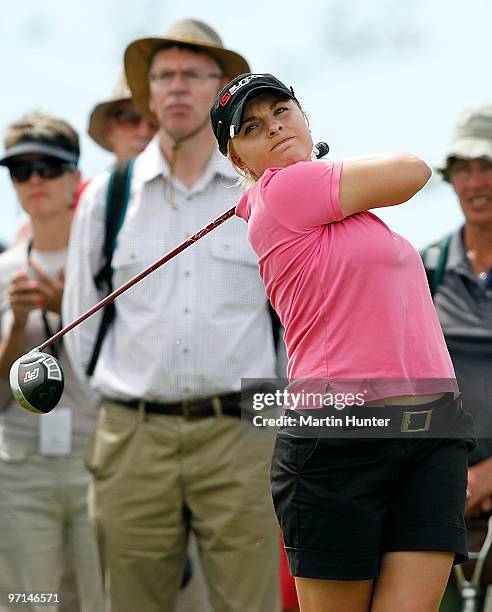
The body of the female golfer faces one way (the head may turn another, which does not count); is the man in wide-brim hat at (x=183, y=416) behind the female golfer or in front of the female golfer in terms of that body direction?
behind

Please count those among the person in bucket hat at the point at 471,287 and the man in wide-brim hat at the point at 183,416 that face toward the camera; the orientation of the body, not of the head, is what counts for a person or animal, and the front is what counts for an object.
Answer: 2

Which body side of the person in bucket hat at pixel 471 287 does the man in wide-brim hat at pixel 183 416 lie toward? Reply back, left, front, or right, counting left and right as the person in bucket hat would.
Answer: right

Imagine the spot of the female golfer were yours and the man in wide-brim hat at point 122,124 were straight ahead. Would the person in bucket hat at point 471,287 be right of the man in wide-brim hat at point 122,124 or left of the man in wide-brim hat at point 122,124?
right

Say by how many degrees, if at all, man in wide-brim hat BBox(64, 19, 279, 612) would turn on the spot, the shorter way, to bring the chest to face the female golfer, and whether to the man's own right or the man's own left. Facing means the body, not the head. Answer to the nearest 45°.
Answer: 0° — they already face them

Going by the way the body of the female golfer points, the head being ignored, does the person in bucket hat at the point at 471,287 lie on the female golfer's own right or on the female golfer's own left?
on the female golfer's own left
